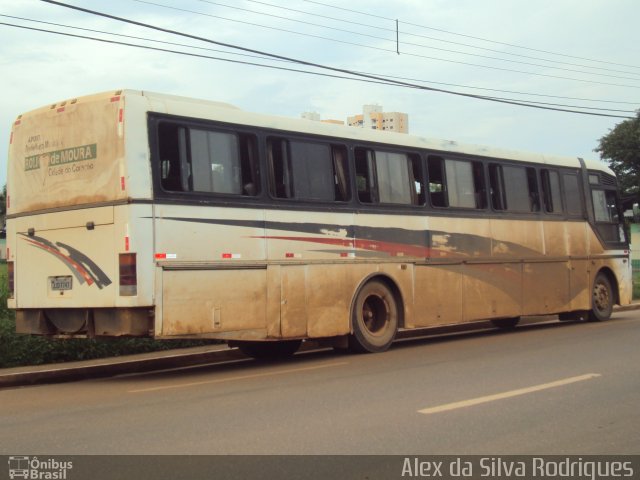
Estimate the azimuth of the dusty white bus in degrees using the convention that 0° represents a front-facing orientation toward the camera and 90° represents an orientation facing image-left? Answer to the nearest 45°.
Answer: approximately 225°

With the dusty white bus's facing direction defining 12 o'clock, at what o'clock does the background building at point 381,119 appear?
The background building is roughly at 11 o'clock from the dusty white bus.
